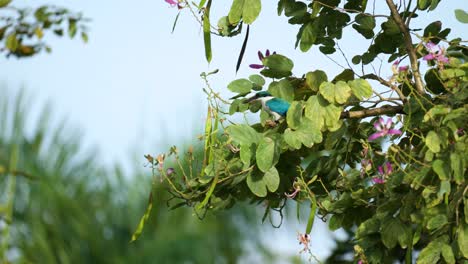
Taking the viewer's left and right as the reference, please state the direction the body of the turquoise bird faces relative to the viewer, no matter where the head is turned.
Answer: facing to the left of the viewer
